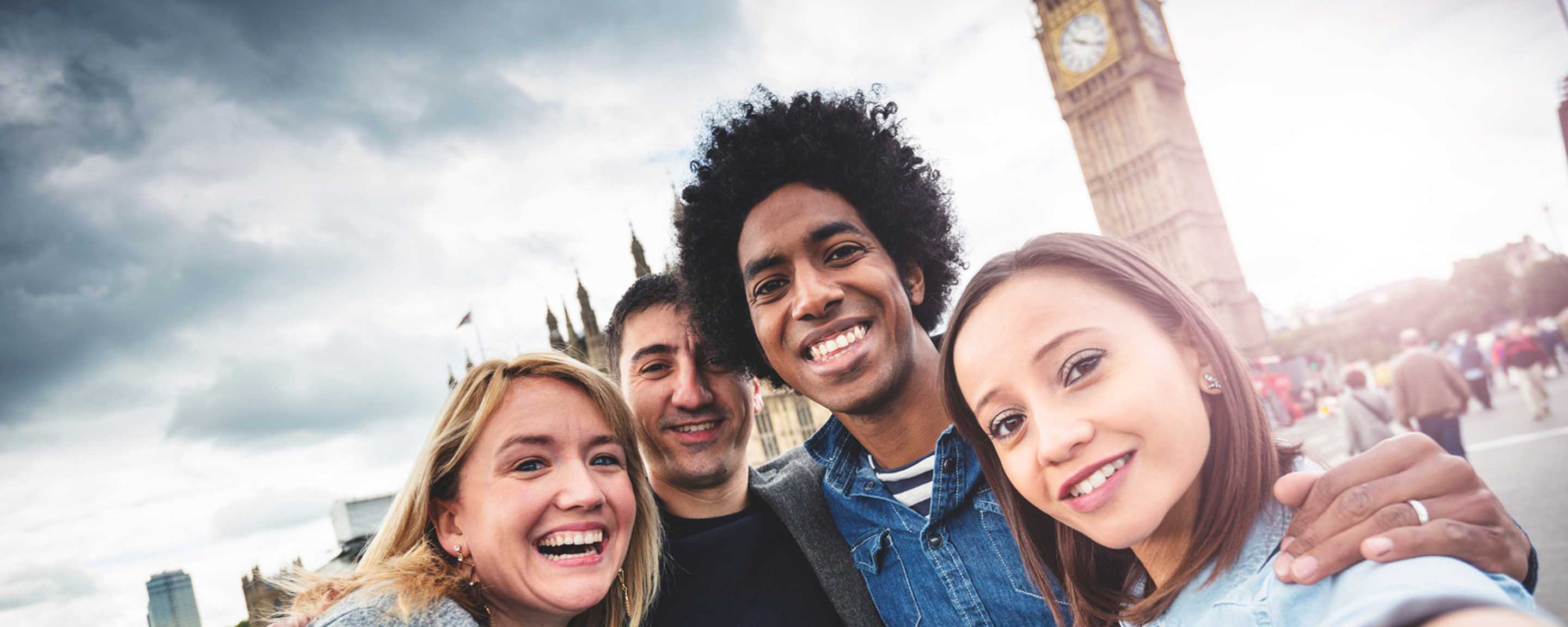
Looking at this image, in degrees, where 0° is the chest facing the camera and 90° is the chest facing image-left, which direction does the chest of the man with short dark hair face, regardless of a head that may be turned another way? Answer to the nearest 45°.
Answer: approximately 0°

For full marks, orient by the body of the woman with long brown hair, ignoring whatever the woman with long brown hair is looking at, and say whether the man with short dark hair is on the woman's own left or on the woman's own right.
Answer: on the woman's own right

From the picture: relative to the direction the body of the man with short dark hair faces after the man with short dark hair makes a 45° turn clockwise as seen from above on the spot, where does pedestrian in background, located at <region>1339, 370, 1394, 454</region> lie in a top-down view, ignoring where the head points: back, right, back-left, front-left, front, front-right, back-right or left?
back

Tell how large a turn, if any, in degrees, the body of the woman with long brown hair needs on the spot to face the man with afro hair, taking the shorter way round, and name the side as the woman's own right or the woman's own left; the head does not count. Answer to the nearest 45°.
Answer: approximately 90° to the woman's own right

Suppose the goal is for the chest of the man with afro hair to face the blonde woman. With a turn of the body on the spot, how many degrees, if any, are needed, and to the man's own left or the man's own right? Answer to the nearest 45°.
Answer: approximately 45° to the man's own right

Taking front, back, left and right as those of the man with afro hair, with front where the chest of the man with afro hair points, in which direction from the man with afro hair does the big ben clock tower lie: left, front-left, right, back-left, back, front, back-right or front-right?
back
